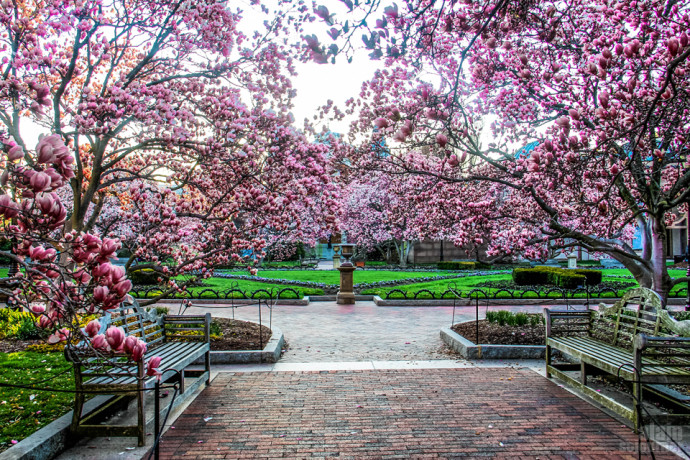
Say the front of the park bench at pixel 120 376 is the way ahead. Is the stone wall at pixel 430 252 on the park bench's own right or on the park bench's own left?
on the park bench's own left

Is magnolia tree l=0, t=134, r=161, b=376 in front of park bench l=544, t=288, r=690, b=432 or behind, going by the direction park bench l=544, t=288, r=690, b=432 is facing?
in front

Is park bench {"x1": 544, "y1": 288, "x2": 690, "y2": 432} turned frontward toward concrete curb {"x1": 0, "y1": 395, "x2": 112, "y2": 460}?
yes

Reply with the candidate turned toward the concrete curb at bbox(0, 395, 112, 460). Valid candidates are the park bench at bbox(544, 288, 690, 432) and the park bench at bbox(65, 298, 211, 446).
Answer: the park bench at bbox(544, 288, 690, 432)

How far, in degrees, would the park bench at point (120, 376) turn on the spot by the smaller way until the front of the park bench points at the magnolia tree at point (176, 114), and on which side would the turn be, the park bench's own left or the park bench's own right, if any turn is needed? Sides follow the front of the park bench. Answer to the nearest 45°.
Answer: approximately 135° to the park bench's own left

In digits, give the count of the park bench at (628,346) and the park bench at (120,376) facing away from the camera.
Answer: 0

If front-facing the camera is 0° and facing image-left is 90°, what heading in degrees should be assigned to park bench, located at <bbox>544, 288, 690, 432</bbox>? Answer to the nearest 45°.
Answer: approximately 45°

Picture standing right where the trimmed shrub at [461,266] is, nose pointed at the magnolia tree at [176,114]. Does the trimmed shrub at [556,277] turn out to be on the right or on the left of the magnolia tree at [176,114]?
left

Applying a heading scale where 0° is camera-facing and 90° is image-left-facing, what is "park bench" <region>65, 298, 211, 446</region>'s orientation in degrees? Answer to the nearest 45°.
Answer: approximately 315°

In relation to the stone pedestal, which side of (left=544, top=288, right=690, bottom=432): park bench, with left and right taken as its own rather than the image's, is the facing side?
right

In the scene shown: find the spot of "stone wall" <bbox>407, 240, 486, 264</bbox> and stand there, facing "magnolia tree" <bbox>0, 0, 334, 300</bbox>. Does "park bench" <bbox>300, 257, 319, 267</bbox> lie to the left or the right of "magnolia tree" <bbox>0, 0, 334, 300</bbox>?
right

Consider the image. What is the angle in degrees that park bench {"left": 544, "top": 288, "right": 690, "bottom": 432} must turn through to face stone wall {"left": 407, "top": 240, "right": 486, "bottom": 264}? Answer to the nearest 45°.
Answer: approximately 90° to its right
